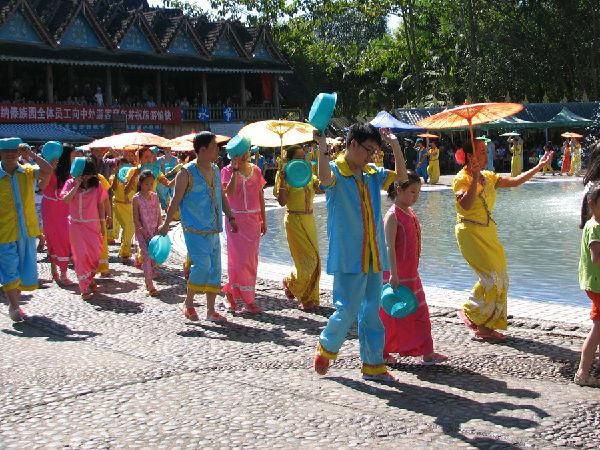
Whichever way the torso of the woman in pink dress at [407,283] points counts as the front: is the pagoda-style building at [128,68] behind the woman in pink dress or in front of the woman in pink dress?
behind

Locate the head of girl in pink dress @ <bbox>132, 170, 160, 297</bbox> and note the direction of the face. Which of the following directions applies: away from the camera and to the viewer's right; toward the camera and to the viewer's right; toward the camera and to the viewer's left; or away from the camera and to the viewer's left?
toward the camera and to the viewer's right

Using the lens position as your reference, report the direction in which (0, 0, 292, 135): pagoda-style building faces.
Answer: facing the viewer and to the right of the viewer

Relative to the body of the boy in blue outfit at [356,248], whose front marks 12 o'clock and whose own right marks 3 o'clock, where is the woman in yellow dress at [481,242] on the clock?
The woman in yellow dress is roughly at 9 o'clock from the boy in blue outfit.

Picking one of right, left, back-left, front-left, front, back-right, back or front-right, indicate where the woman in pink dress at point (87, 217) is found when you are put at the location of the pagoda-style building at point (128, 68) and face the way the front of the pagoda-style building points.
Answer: front-right

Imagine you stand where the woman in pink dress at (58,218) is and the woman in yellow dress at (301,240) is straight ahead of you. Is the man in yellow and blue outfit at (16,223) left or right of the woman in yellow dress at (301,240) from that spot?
right
